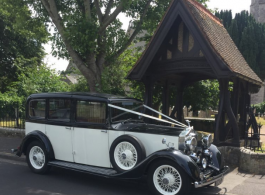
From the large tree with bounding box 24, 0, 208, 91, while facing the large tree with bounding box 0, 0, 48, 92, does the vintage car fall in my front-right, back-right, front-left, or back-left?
back-left

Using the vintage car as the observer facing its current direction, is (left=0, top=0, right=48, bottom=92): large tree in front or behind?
behind

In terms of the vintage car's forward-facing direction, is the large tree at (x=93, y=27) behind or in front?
behind
